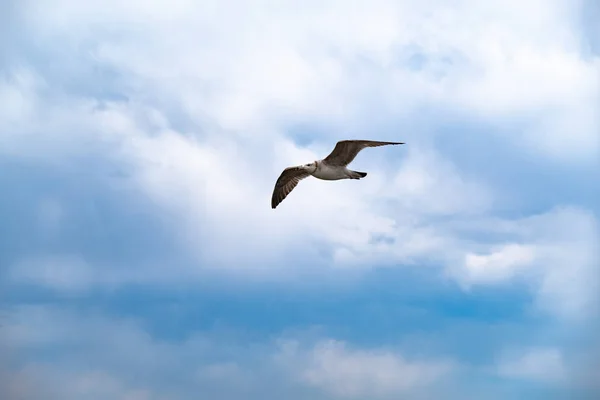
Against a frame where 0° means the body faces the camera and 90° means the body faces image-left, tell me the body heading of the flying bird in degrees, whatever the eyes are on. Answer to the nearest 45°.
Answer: approximately 45°
